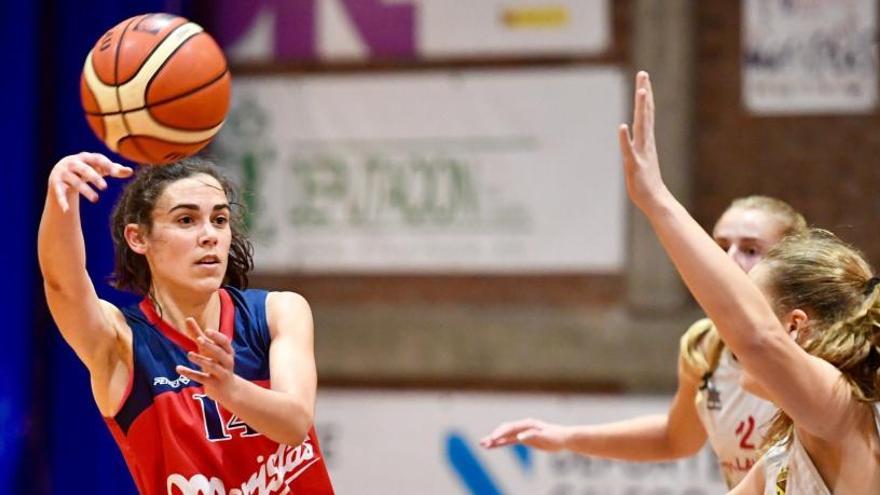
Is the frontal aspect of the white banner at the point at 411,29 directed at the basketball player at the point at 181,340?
yes

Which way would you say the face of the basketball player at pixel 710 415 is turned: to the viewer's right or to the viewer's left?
to the viewer's left

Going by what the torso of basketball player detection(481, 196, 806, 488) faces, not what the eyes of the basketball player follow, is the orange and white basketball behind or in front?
in front

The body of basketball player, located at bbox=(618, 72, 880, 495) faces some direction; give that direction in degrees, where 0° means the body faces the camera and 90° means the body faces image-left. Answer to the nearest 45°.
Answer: approximately 90°

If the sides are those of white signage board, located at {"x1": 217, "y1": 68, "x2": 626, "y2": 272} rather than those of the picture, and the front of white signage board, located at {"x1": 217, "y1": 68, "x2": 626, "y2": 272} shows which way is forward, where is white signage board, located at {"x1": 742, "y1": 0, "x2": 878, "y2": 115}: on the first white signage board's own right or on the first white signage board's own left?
on the first white signage board's own left

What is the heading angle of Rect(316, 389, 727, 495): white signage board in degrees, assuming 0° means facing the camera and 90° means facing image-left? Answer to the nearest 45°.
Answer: approximately 0°

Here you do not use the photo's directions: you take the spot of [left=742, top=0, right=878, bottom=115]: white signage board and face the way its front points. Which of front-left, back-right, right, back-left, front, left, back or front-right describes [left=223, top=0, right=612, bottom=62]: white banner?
right

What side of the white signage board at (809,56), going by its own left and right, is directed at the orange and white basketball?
front

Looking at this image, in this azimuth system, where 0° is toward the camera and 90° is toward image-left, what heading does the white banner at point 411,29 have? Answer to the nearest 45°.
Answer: approximately 0°

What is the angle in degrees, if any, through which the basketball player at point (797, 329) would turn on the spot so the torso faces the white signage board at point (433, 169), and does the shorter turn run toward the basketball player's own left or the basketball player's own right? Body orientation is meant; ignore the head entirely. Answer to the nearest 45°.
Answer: approximately 45° to the basketball player's own right
